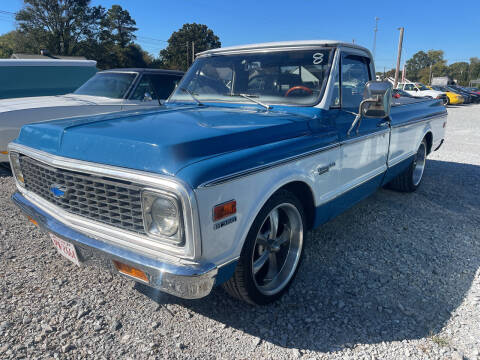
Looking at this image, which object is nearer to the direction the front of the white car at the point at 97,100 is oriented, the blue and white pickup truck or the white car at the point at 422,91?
the blue and white pickup truck

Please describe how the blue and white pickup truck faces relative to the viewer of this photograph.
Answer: facing the viewer and to the left of the viewer

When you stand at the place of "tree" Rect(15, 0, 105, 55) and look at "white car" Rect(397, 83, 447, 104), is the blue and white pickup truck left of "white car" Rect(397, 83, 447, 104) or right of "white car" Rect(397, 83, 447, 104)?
right

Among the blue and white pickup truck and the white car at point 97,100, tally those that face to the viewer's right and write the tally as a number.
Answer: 0

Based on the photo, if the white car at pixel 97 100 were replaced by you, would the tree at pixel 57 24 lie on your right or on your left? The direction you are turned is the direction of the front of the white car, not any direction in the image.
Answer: on your right

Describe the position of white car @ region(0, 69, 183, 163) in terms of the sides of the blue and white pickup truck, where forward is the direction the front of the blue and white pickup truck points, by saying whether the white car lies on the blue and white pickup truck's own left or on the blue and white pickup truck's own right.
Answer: on the blue and white pickup truck's own right

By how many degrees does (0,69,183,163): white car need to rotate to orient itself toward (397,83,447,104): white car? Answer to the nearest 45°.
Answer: approximately 180°

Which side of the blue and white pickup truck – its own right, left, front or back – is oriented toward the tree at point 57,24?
right

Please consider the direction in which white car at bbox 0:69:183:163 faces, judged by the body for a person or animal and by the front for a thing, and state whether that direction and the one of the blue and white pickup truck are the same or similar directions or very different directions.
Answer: same or similar directions

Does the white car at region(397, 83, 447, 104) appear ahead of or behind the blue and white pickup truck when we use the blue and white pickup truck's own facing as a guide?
behind

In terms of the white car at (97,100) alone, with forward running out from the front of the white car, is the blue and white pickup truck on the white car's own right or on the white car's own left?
on the white car's own left

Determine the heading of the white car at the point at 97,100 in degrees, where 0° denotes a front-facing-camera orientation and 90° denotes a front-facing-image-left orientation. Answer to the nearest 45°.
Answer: approximately 45°
